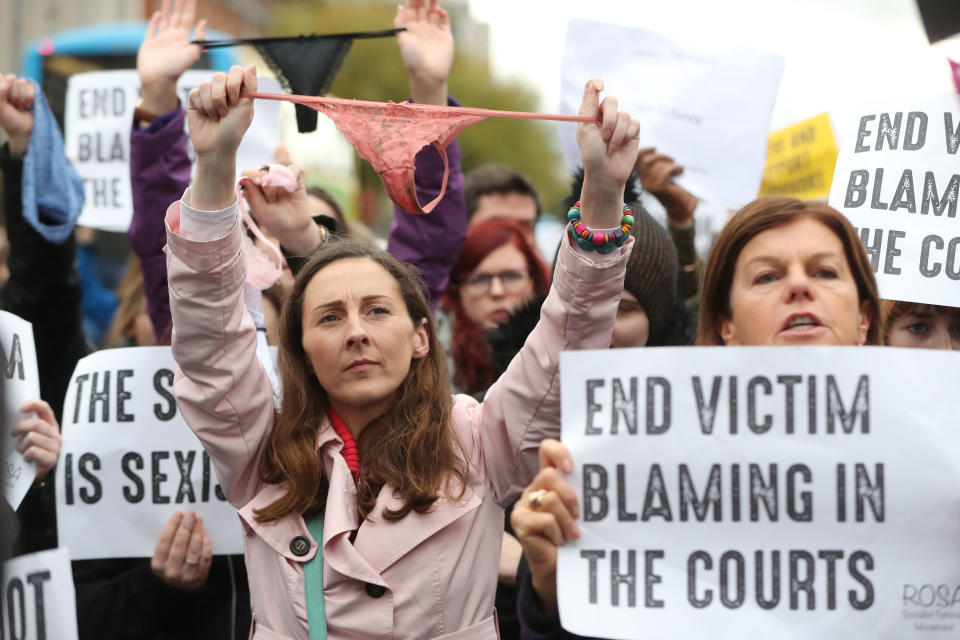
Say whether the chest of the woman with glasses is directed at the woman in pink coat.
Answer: yes

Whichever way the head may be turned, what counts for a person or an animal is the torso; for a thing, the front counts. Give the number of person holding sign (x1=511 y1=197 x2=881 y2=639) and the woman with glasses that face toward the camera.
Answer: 2

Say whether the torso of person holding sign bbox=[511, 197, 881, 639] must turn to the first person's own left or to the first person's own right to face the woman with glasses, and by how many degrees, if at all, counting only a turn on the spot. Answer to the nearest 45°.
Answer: approximately 135° to the first person's own right

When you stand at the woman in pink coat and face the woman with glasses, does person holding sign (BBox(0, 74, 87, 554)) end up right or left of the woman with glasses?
left

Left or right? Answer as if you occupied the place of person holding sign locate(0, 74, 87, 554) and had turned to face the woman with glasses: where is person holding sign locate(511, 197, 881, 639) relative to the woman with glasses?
right

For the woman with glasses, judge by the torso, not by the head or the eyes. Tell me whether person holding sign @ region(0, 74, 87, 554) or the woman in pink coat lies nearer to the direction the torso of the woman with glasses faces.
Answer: the woman in pink coat

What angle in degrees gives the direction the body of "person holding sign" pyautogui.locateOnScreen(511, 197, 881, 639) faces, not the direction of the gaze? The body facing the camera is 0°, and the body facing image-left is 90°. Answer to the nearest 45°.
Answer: approximately 0°

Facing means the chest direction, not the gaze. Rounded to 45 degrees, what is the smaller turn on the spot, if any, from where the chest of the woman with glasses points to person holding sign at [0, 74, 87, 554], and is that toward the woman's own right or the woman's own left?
approximately 45° to the woman's own right

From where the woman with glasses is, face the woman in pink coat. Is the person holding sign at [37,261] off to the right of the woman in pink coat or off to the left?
right

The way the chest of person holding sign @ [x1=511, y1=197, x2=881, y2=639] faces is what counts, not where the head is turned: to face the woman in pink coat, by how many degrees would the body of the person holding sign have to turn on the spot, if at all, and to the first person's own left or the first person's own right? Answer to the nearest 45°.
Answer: approximately 90° to the first person's own right
